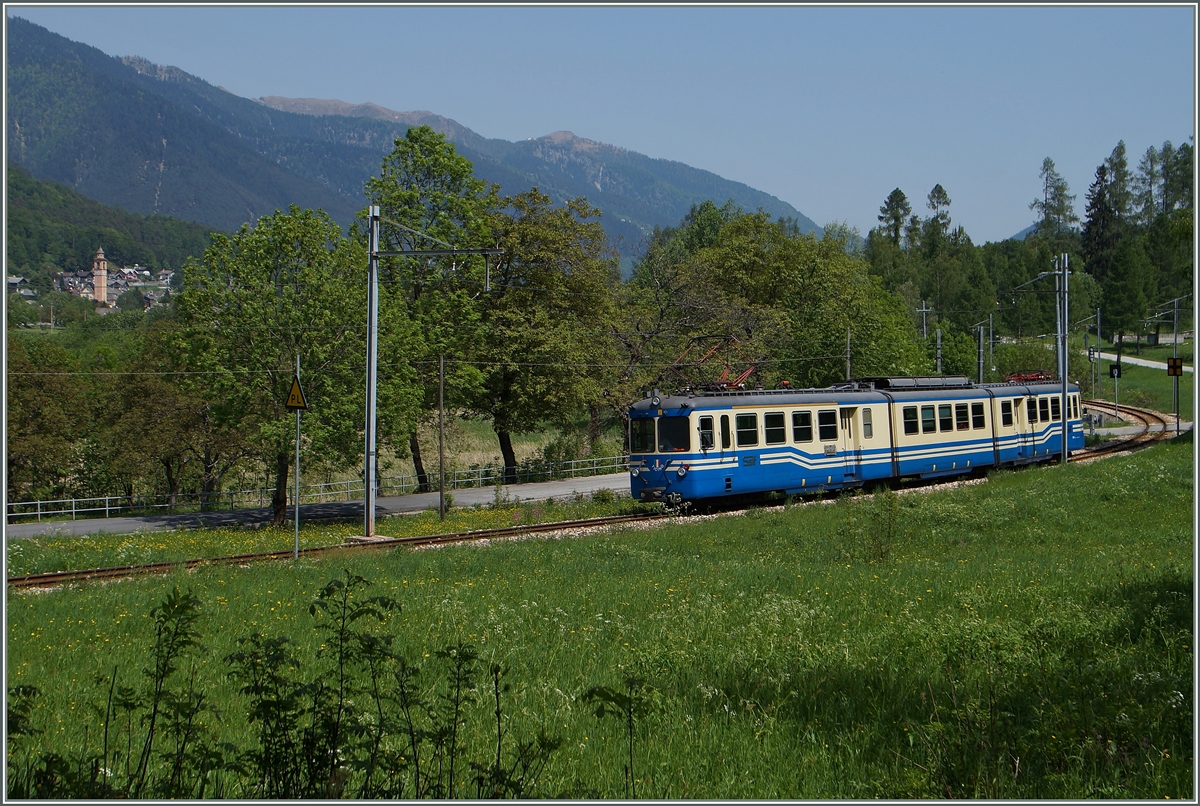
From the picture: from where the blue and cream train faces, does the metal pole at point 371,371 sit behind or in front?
in front

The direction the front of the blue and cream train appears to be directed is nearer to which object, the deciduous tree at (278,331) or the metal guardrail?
the deciduous tree

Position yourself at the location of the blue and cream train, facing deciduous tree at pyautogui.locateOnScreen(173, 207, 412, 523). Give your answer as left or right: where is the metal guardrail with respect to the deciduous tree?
right

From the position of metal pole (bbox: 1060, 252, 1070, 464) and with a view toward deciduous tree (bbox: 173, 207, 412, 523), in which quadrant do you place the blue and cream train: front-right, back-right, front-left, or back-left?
front-left

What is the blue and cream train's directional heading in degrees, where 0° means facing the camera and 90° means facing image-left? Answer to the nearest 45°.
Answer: approximately 45°

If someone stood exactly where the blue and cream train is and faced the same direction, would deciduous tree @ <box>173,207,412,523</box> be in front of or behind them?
in front

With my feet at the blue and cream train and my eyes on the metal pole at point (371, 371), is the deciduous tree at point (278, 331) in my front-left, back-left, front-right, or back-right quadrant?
front-right

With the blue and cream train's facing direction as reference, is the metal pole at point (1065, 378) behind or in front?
behind

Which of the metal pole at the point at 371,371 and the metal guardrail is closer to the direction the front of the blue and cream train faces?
the metal pole
